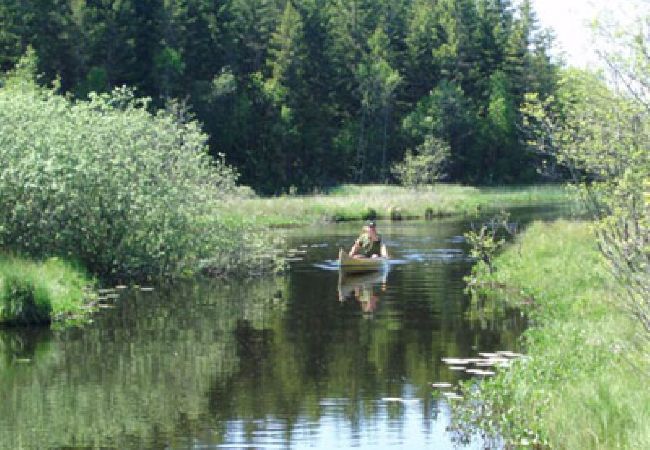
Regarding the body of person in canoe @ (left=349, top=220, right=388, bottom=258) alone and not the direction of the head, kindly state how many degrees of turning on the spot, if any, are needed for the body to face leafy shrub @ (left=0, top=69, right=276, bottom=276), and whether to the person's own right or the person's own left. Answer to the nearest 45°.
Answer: approximately 45° to the person's own right

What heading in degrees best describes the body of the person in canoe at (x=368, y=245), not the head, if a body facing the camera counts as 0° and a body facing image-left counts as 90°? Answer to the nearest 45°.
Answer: approximately 0°
